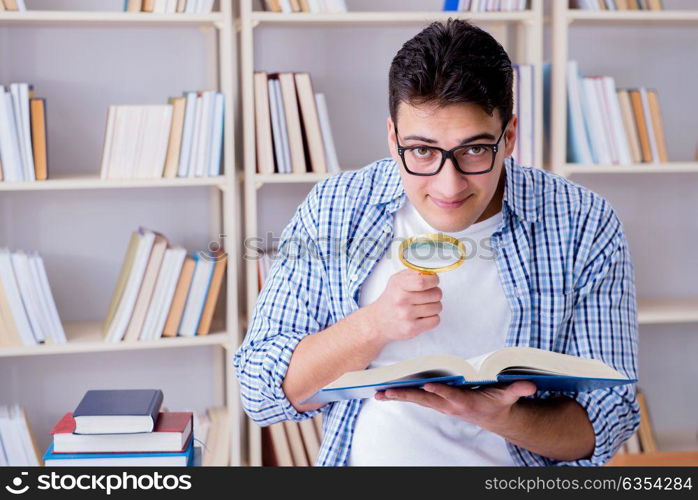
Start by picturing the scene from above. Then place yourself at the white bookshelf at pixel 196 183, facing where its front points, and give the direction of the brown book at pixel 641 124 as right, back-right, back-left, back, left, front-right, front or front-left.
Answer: left

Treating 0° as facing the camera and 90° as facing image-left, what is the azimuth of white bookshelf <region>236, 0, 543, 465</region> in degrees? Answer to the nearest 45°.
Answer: approximately 0°

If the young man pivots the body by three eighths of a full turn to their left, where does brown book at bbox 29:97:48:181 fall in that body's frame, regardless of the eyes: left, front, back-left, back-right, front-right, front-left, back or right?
left

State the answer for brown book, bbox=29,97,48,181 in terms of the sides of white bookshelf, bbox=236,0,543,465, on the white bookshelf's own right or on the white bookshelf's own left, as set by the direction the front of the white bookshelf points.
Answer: on the white bookshelf's own right

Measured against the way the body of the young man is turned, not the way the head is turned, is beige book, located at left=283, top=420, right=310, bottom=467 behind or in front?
behind

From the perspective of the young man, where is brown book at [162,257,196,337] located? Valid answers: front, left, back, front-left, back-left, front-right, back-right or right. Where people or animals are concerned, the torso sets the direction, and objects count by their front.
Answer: back-right

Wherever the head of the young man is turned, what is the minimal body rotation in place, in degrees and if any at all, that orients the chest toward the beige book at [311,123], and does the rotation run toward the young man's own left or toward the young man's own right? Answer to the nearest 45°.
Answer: approximately 180°

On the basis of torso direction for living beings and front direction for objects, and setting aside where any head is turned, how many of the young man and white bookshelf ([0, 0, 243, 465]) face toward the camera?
2
